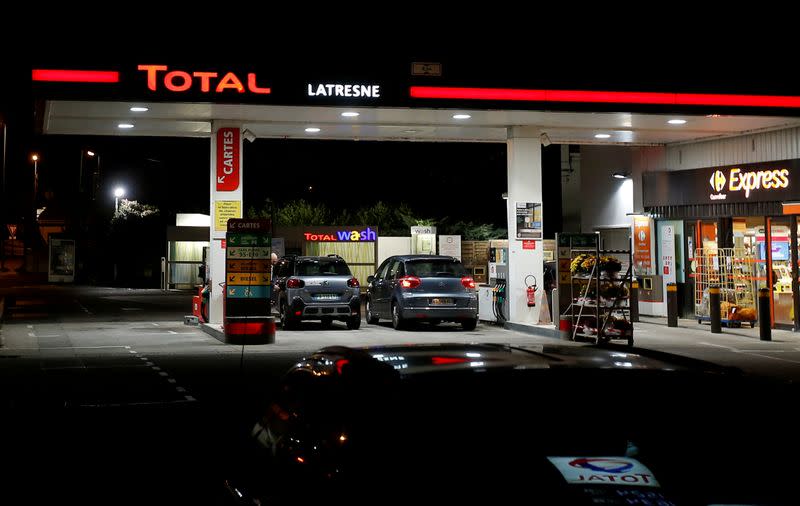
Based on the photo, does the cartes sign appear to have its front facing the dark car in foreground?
yes

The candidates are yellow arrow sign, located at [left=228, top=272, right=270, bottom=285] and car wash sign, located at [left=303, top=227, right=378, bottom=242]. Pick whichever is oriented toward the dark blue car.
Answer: the car wash sign

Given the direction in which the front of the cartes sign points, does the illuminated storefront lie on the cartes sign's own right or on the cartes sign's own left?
on the cartes sign's own left

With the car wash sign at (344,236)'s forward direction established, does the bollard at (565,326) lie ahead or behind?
ahead

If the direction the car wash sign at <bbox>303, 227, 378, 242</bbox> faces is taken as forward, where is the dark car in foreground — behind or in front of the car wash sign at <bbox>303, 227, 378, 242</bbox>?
in front

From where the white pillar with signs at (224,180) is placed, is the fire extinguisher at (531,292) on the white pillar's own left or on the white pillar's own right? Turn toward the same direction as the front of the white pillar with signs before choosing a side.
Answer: on the white pillar's own left

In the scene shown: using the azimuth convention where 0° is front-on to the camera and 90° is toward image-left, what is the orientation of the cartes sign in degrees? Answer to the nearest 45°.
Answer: approximately 0°
